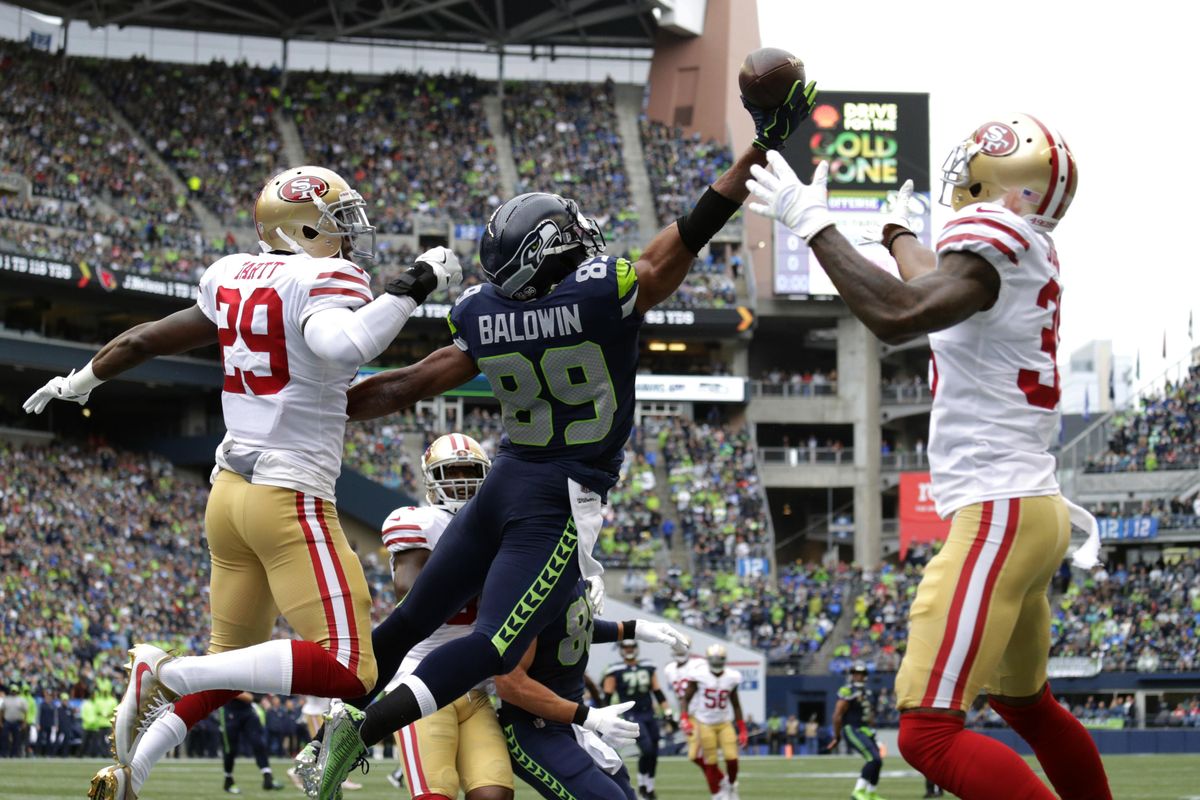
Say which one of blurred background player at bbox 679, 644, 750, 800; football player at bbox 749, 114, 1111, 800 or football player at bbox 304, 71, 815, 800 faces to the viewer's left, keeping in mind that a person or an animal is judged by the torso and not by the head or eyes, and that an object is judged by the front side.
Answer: football player at bbox 749, 114, 1111, 800

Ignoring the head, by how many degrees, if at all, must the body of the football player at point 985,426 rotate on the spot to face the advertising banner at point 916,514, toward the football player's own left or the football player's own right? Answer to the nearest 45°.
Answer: approximately 90° to the football player's own right

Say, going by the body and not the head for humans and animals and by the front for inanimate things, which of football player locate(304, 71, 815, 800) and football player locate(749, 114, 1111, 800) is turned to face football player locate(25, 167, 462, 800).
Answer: football player locate(749, 114, 1111, 800)

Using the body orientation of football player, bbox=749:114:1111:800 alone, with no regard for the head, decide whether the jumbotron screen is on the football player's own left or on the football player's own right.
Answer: on the football player's own right

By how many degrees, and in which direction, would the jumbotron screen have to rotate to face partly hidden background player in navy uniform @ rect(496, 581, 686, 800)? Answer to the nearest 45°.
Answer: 0° — it already faces them

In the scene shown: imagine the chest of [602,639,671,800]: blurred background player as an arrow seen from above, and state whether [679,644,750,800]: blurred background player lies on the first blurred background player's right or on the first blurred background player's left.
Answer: on the first blurred background player's left

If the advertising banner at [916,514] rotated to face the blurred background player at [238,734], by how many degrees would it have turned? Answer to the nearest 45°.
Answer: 0° — it already faces them

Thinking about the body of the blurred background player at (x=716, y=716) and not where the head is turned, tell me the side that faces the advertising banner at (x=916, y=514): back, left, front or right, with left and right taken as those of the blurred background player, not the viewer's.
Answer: back

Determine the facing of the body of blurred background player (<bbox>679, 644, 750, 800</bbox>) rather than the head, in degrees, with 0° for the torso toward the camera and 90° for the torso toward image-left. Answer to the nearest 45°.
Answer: approximately 0°

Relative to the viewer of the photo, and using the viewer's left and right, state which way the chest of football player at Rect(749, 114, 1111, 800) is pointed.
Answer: facing to the left of the viewer
